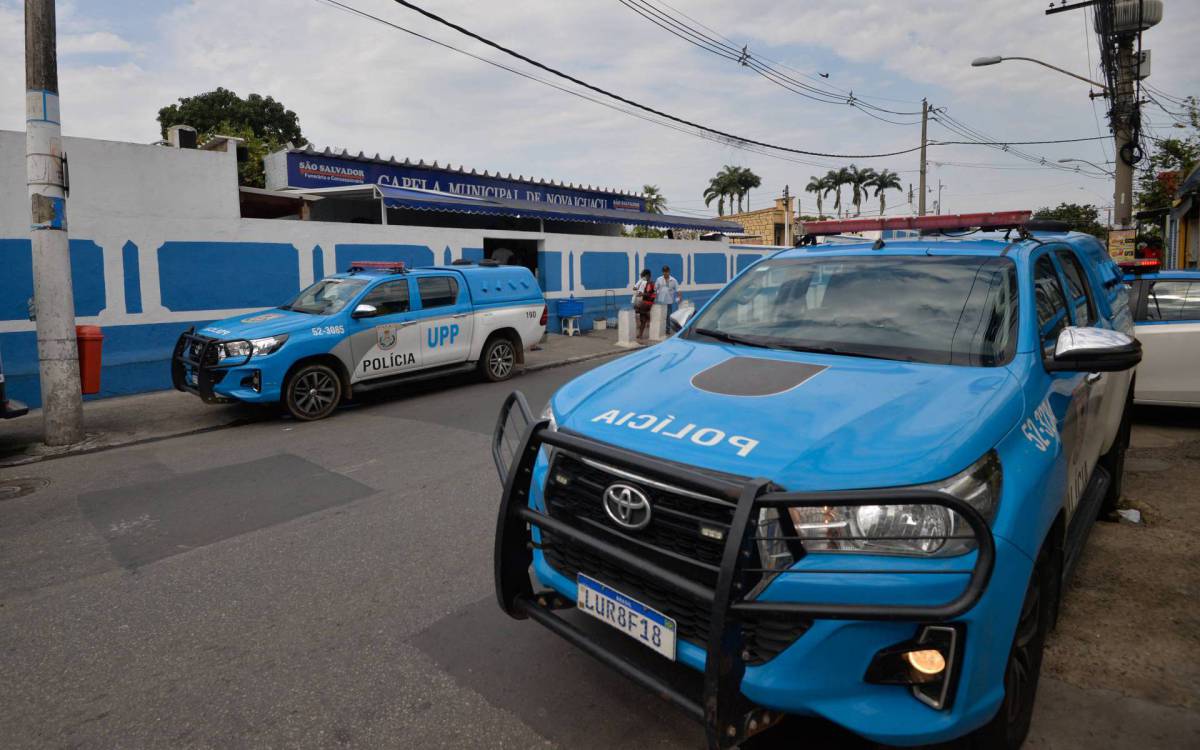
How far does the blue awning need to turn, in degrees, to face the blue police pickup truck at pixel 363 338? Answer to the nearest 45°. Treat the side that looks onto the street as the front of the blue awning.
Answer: approximately 45° to its right

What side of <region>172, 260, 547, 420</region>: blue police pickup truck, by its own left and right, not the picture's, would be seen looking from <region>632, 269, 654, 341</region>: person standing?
back

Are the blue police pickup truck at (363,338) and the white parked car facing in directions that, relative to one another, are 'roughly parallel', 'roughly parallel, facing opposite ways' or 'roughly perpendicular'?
roughly perpendicular

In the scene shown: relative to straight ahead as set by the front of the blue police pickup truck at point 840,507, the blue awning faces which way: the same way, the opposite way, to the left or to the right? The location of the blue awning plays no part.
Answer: to the left

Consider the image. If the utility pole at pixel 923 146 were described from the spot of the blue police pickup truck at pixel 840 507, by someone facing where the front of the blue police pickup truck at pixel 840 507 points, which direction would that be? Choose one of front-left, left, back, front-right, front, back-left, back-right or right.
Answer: back-right

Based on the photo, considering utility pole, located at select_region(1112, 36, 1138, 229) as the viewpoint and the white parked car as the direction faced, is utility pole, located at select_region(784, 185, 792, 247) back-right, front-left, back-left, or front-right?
back-right
